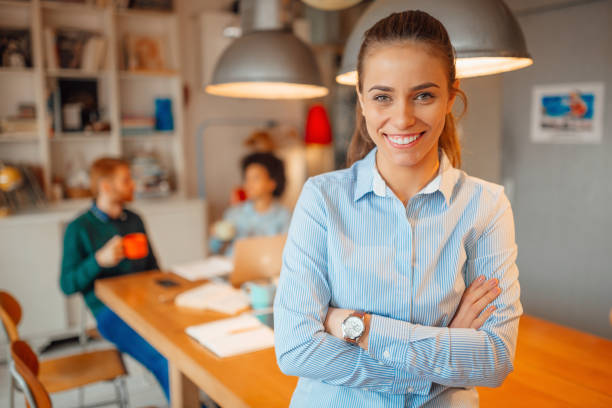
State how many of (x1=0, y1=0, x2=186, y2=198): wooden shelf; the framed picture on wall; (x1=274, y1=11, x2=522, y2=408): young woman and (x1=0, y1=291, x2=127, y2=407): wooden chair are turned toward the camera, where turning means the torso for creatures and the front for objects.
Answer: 3

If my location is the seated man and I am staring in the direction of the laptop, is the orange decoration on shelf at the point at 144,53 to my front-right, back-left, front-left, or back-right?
back-left

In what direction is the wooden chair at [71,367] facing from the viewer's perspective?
to the viewer's right

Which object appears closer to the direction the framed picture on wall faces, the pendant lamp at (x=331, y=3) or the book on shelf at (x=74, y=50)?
the pendant lamp
